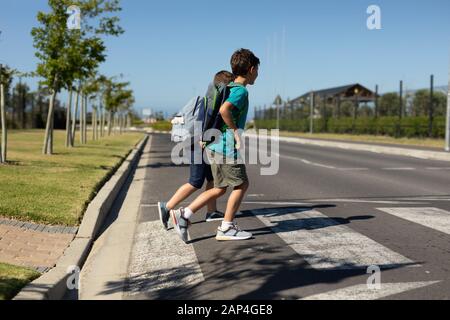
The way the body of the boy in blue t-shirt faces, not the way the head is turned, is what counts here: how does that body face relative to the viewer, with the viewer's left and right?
facing to the right of the viewer

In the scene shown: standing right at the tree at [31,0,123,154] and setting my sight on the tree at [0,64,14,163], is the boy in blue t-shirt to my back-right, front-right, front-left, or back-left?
front-left

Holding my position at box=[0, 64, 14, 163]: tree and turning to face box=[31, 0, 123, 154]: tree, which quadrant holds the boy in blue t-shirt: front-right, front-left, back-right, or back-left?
back-right

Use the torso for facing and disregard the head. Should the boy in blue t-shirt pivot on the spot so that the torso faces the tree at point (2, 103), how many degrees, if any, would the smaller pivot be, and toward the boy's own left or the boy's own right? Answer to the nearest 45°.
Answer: approximately 135° to the boy's own left

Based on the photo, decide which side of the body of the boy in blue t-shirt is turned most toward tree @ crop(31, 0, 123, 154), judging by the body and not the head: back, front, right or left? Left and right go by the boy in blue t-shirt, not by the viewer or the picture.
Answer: left

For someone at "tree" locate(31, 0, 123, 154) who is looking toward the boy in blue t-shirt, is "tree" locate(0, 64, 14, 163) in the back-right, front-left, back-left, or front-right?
front-right
